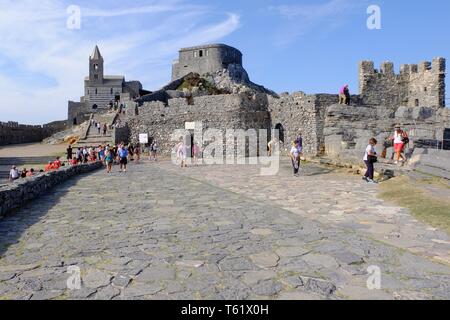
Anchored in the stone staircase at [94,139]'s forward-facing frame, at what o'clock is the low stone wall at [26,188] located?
The low stone wall is roughly at 12 o'clock from the stone staircase.

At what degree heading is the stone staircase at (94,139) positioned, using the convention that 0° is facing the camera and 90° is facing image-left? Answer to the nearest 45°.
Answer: approximately 0°
